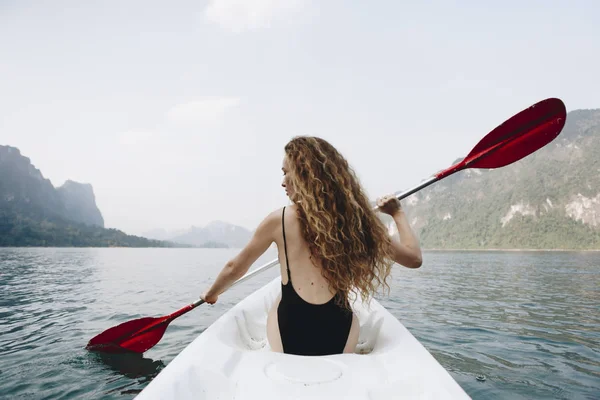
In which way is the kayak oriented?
away from the camera

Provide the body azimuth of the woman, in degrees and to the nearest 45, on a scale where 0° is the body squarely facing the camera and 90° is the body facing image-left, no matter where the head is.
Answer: approximately 180°
